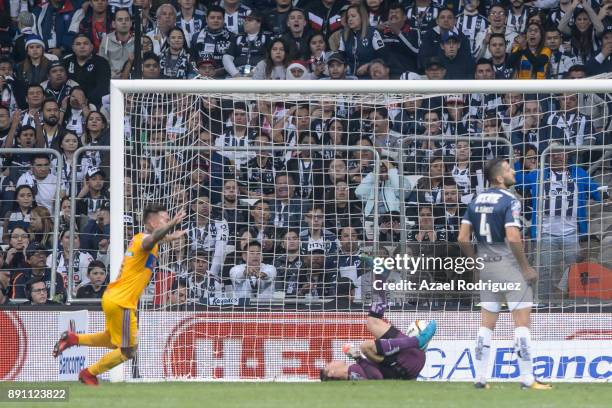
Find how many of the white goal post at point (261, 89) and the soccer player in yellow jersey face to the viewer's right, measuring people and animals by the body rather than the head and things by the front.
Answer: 1

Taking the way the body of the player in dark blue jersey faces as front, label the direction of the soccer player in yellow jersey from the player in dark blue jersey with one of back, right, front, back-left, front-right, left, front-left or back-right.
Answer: back-left

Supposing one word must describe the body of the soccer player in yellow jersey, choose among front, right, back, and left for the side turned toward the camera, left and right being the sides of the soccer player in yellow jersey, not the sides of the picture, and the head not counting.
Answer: right

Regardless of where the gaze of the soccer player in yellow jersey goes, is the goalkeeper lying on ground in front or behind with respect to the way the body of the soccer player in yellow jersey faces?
in front

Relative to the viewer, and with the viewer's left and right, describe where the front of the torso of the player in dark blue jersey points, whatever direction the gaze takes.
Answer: facing away from the viewer and to the right of the viewer

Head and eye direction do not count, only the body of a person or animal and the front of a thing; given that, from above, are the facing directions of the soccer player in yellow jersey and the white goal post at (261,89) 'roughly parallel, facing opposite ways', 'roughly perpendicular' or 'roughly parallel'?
roughly perpendicular

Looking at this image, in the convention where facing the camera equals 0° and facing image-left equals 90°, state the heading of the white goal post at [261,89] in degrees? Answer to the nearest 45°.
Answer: approximately 0°

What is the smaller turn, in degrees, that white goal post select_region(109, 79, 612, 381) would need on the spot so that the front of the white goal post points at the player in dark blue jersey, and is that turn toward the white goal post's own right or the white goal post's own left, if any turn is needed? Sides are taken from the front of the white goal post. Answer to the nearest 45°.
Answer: approximately 45° to the white goal post's own left

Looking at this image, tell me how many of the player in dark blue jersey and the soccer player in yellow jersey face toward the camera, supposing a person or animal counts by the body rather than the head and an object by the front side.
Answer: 0
